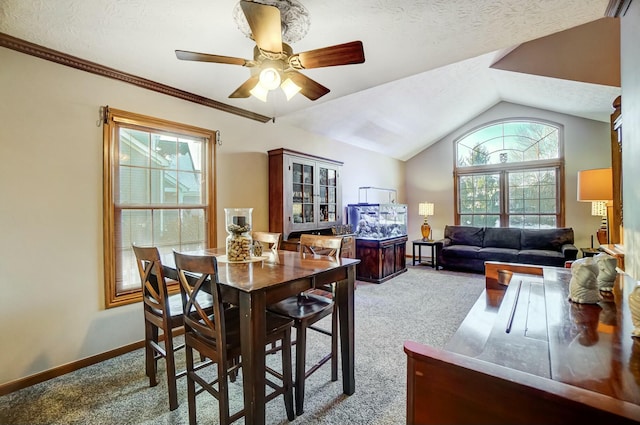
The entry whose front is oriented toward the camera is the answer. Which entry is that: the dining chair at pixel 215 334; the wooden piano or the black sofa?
the black sofa

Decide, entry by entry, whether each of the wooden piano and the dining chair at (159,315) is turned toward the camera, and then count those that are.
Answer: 0

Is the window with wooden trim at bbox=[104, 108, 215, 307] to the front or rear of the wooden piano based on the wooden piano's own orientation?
to the front

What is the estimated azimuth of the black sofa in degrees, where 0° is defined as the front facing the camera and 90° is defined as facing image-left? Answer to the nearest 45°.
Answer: approximately 0°

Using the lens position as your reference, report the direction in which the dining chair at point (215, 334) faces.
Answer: facing away from the viewer and to the right of the viewer

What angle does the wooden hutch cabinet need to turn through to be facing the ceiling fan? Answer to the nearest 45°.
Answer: approximately 45° to its right

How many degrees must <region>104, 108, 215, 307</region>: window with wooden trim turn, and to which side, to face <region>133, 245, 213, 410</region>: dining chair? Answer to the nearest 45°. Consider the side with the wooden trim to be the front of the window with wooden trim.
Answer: approximately 45° to its right

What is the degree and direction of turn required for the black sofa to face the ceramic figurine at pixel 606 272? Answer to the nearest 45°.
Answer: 0° — it already faces it

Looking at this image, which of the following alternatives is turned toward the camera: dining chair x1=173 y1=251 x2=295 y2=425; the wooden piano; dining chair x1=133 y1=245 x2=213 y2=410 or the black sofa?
the black sofa

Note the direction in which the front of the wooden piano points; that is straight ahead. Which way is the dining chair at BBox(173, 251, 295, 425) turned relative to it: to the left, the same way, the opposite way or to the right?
to the right

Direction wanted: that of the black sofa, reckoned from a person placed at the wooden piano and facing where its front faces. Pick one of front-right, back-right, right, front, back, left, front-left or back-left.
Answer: right

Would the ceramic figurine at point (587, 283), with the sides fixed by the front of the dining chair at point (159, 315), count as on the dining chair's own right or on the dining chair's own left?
on the dining chair's own right

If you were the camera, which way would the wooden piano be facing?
facing to the left of the viewer
